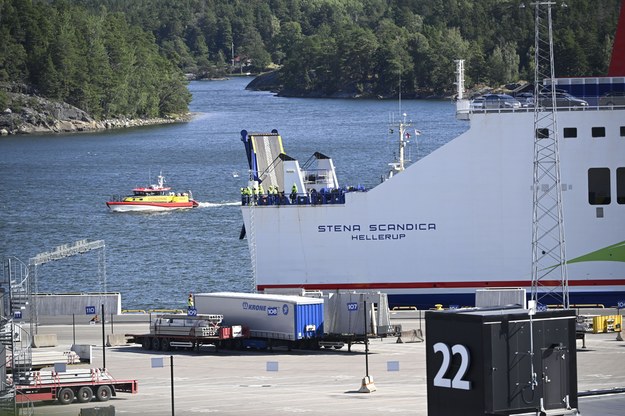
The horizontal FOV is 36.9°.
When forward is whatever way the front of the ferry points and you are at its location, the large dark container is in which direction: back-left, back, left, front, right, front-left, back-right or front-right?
right

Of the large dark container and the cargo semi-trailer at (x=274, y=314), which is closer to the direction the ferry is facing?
the large dark container

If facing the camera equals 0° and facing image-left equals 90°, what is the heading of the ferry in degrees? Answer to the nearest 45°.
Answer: approximately 270°

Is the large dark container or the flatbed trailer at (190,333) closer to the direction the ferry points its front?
the large dark container
